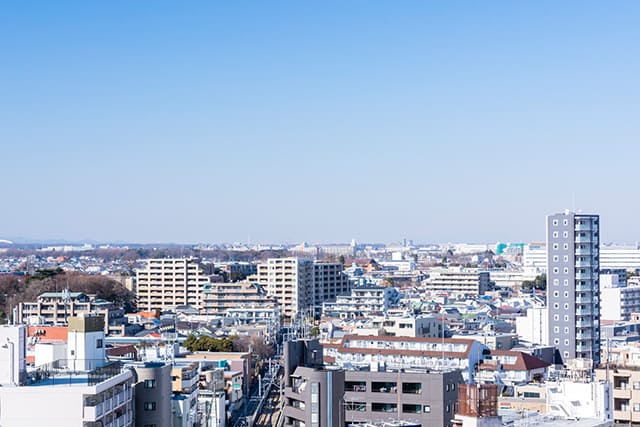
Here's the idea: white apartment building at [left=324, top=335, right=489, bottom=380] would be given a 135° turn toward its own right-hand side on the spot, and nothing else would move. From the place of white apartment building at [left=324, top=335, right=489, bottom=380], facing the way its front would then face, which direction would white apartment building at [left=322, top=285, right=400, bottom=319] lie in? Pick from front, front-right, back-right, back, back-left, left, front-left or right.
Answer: front-right

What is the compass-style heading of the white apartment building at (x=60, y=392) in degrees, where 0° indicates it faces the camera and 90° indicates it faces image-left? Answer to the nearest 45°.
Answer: approximately 315°

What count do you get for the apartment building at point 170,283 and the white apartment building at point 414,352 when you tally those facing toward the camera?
2

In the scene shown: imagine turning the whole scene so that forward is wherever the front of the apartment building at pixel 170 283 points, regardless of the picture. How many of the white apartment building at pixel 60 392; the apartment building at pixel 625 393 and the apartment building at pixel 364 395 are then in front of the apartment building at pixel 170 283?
3

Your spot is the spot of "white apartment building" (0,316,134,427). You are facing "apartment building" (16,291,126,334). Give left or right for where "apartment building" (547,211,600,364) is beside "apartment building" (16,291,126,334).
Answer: right

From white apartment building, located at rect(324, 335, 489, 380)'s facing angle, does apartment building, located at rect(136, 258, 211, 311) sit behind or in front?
behind

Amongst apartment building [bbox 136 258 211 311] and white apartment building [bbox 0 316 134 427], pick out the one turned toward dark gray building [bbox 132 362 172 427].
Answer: the apartment building

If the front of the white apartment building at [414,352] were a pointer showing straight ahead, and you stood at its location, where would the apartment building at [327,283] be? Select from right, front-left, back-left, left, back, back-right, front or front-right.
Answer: back
